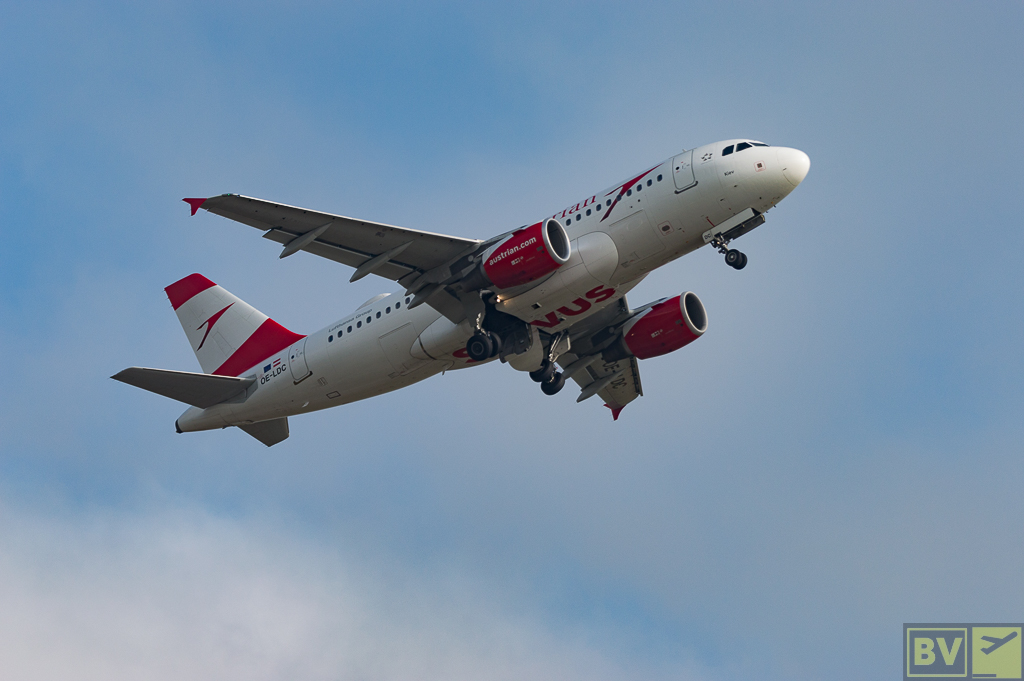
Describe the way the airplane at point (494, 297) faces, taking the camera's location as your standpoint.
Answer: facing the viewer and to the right of the viewer
